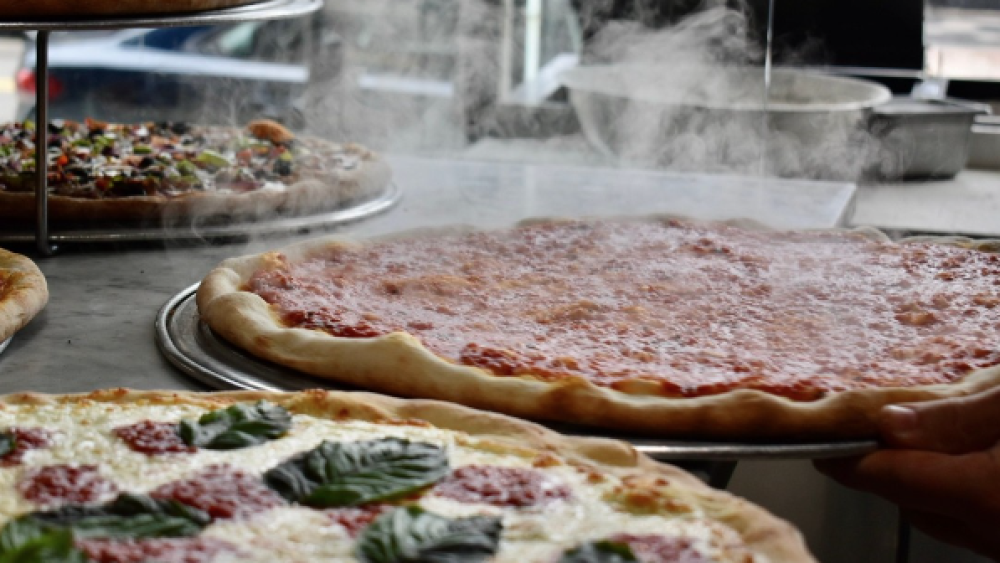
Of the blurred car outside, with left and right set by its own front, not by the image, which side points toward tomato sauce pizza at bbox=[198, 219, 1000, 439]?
right

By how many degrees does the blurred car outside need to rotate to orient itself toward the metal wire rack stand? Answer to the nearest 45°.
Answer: approximately 90° to its right

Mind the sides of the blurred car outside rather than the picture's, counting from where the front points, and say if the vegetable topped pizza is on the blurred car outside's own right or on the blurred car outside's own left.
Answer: on the blurred car outside's own right

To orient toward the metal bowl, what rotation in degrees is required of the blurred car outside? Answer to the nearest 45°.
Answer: approximately 45° to its right

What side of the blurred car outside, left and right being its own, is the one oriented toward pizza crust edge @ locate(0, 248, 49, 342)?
right

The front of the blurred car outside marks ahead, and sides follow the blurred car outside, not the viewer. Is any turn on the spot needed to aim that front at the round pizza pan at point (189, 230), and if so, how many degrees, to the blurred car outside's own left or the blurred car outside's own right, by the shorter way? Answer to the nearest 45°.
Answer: approximately 90° to the blurred car outside's own right

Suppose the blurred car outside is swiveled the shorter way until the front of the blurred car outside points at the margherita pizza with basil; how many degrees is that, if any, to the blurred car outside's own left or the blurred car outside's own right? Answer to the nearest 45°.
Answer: approximately 90° to the blurred car outside's own right

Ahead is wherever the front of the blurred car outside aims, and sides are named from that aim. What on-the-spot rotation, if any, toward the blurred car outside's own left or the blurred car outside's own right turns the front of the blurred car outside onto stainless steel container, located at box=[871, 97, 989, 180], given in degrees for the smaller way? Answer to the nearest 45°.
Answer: approximately 45° to the blurred car outside's own right

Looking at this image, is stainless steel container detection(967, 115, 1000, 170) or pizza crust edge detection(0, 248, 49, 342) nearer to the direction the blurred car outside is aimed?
the stainless steel container

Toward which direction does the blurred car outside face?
to the viewer's right

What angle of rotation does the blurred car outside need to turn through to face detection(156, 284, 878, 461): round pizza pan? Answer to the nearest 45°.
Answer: approximately 90° to its right
